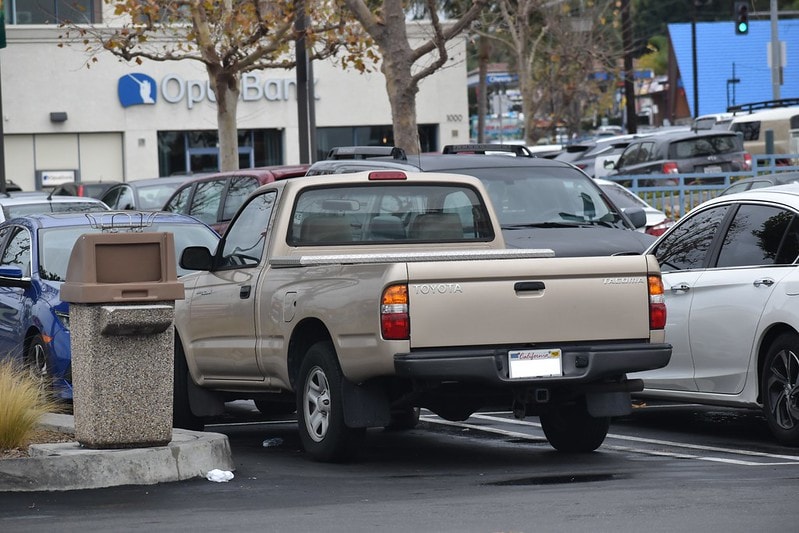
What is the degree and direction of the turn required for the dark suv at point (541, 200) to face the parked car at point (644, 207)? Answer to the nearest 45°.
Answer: approximately 135° to its left

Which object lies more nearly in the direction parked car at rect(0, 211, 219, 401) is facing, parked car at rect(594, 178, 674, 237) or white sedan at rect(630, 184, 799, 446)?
the white sedan

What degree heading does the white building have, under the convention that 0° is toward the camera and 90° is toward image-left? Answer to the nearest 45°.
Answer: approximately 0°

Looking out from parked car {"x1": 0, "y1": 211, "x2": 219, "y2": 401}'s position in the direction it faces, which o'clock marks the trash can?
The trash can is roughly at 1 o'clock from the parked car.

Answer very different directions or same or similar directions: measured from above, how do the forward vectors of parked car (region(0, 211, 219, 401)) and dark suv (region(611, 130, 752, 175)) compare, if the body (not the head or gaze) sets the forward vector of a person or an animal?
very different directions

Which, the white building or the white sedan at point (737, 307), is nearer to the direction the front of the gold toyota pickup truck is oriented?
the white building

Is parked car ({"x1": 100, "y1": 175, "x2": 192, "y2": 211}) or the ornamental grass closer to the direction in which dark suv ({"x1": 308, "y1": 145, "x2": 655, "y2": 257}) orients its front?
the ornamental grass

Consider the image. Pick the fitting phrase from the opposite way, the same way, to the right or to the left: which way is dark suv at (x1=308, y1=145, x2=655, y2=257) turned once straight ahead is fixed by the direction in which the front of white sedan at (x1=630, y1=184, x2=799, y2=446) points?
the opposite way
